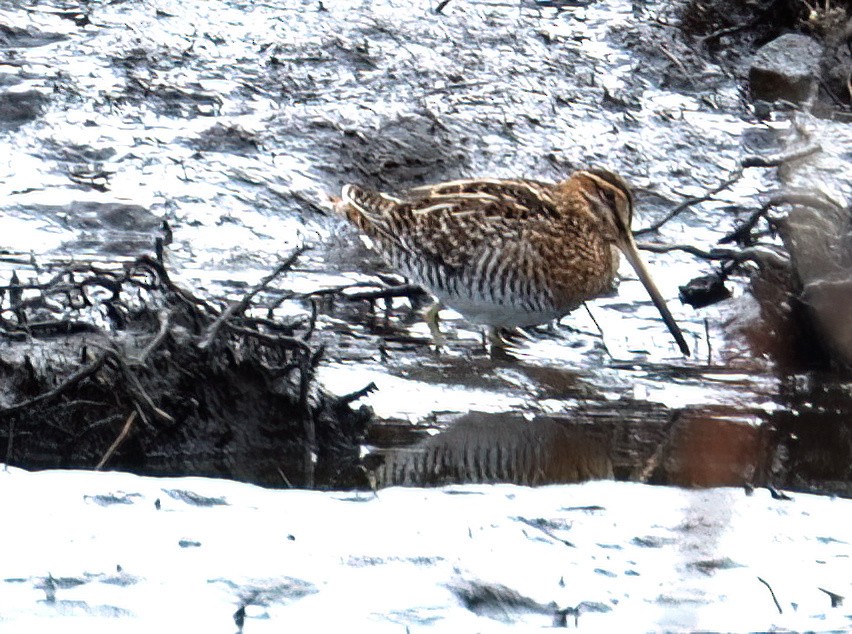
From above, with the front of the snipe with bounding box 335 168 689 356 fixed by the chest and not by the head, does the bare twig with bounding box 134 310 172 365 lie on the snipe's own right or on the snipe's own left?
on the snipe's own right

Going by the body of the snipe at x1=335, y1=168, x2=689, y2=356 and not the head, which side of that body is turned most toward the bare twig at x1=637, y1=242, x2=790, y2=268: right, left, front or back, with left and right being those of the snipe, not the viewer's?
front

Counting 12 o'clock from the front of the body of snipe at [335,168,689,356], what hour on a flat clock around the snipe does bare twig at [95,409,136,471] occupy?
The bare twig is roughly at 4 o'clock from the snipe.

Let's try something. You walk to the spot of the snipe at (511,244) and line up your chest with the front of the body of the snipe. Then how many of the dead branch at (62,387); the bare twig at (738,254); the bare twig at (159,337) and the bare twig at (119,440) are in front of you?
1

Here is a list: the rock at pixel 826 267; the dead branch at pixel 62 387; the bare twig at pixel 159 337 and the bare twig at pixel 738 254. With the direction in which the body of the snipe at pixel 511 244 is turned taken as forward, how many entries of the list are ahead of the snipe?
2

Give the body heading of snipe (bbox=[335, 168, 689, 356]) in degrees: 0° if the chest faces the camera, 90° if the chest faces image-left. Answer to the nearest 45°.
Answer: approximately 270°

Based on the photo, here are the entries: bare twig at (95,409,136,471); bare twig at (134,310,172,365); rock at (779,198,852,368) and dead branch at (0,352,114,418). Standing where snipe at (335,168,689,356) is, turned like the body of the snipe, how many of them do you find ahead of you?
1

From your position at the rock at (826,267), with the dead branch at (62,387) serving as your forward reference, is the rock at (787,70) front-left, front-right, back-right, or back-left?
back-right

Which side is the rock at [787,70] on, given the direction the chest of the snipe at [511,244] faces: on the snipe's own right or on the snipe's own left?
on the snipe's own left

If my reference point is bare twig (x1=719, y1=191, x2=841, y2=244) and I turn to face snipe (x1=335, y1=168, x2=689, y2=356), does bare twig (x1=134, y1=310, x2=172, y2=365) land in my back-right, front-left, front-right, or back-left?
front-left

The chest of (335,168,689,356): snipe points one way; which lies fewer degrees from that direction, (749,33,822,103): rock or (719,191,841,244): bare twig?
the bare twig

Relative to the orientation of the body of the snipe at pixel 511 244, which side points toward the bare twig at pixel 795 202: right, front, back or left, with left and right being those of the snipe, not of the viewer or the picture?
front

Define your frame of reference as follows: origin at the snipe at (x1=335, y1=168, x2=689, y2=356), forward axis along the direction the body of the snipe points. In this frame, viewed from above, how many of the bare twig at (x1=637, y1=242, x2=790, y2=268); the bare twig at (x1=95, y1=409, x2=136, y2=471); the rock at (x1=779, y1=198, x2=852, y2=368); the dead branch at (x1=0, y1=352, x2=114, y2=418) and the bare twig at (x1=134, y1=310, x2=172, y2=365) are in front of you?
2

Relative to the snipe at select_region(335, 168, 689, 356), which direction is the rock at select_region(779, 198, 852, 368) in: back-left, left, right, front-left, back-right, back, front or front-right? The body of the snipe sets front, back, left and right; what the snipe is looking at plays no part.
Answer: front
